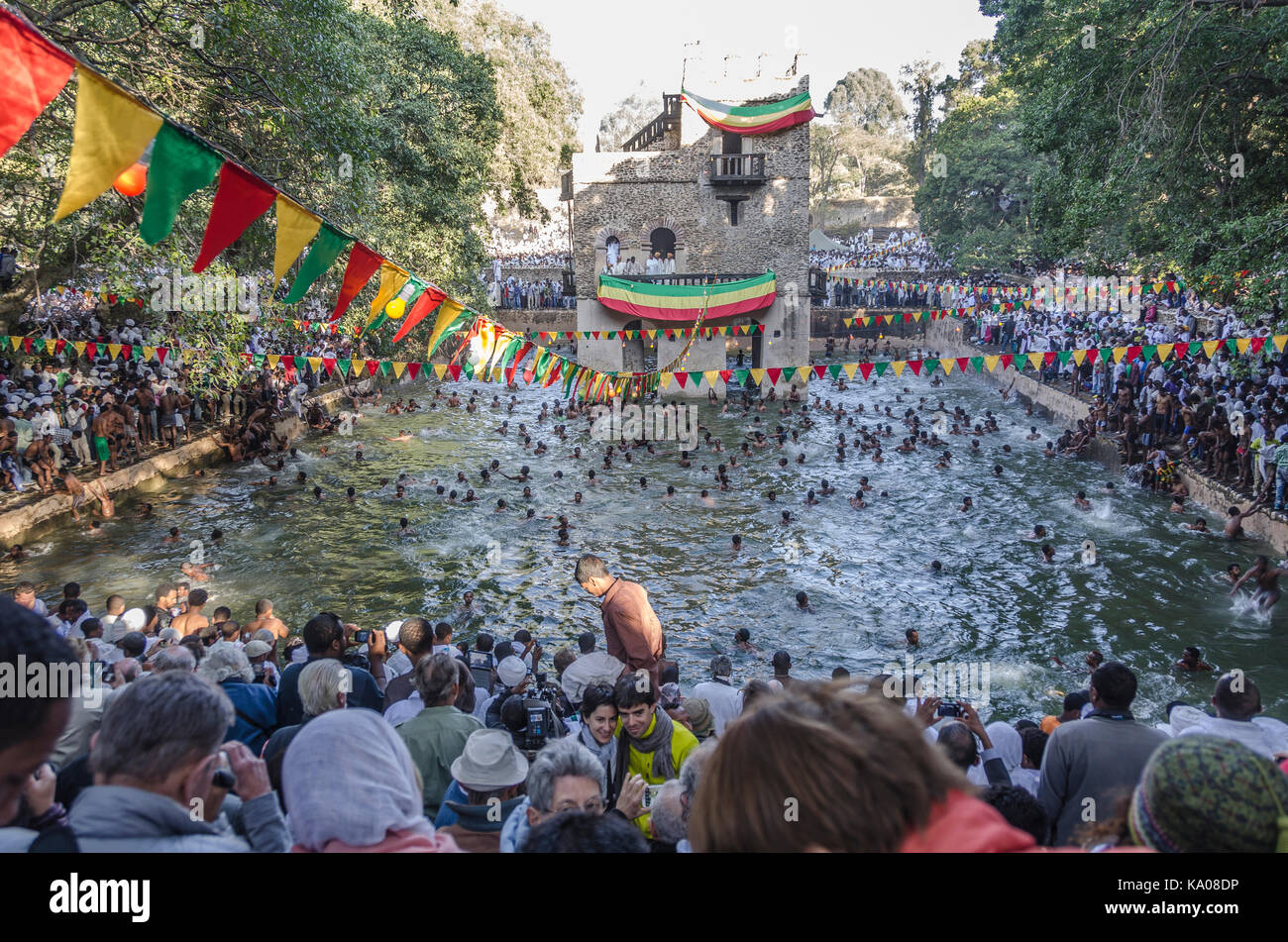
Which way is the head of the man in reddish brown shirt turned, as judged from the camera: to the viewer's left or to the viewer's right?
to the viewer's left

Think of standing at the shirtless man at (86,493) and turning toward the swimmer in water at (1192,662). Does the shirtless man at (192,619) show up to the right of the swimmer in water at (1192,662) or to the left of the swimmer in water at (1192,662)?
right

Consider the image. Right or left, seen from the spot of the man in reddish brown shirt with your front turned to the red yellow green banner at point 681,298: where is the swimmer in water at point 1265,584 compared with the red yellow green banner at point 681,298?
right

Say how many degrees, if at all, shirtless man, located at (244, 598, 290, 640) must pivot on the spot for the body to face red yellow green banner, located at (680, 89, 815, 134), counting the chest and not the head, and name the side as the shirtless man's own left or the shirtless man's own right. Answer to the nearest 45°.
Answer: approximately 45° to the shirtless man's own right

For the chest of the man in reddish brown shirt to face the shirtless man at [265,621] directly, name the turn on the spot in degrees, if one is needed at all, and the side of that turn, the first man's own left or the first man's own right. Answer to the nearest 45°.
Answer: approximately 45° to the first man's own right

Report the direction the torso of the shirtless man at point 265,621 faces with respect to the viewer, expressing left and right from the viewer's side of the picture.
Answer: facing away from the viewer

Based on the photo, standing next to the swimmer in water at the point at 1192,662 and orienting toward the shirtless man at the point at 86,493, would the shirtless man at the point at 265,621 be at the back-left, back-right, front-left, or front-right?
front-left

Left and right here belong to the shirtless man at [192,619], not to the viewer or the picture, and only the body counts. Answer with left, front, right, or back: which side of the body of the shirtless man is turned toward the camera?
back

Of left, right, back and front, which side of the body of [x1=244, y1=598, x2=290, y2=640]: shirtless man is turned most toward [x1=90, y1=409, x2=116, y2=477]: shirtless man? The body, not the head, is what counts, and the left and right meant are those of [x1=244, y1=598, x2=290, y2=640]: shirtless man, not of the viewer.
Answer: front

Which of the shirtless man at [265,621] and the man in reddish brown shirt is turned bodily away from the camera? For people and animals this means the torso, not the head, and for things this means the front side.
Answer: the shirtless man

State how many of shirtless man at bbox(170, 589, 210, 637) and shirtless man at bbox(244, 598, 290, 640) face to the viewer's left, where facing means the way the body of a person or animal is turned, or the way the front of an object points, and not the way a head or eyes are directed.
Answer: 0

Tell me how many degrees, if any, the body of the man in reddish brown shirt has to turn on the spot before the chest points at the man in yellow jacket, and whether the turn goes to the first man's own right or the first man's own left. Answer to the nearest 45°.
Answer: approximately 90° to the first man's own left

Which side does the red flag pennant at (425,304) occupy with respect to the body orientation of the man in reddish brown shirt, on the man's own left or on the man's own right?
on the man's own right

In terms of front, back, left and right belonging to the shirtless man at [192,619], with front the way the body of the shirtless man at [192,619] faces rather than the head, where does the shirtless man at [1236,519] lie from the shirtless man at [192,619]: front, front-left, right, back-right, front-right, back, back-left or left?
right

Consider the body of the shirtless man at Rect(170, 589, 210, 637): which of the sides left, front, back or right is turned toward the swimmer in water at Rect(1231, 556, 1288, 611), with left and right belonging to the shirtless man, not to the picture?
right

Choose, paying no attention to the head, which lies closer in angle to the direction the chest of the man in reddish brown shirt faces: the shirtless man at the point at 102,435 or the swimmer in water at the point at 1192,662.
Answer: the shirtless man

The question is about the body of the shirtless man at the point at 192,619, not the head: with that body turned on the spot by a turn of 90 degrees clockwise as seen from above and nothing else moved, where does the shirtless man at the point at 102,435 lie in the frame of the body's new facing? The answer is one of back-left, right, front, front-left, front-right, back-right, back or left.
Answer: left
